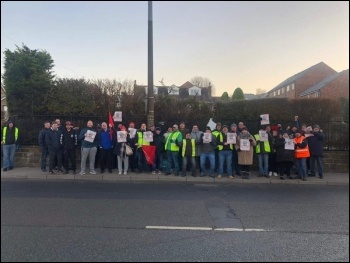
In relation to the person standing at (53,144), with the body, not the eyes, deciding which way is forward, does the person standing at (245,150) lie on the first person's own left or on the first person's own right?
on the first person's own left

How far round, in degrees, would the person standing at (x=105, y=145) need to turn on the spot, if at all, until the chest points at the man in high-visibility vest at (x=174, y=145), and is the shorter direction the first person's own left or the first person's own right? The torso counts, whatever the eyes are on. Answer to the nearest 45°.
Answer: approximately 90° to the first person's own left

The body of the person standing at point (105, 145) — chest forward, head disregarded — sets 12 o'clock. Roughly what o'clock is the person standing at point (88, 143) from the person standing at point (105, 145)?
the person standing at point (88, 143) is roughly at 3 o'clock from the person standing at point (105, 145).

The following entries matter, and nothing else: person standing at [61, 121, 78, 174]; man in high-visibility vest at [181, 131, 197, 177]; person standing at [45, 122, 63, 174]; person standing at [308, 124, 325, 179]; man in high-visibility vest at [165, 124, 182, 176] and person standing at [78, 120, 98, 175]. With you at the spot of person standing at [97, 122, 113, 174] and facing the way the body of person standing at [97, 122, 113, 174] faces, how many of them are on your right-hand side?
3

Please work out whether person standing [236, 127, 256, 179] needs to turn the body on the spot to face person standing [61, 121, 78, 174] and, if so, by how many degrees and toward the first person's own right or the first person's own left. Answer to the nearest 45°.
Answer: approximately 90° to the first person's own right

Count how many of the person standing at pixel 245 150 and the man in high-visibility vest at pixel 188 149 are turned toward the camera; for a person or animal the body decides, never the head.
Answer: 2

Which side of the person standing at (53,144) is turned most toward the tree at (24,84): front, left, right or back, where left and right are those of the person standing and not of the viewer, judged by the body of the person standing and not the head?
back
